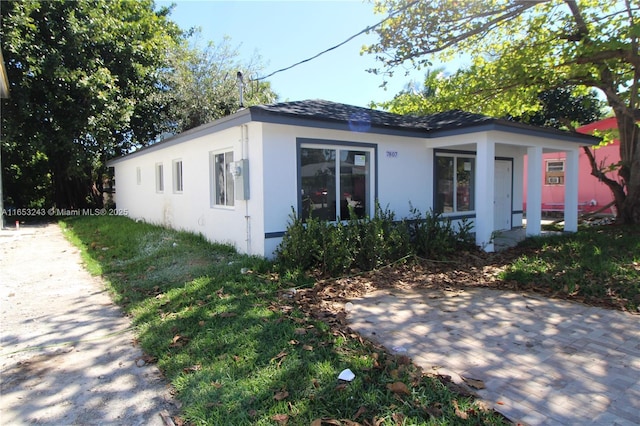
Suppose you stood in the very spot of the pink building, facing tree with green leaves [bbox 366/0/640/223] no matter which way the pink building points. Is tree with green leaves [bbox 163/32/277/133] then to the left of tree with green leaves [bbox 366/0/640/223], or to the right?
right

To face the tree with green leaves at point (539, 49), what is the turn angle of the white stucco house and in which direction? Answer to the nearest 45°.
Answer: approximately 90° to its left

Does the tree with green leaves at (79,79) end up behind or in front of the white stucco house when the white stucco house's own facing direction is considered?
behind

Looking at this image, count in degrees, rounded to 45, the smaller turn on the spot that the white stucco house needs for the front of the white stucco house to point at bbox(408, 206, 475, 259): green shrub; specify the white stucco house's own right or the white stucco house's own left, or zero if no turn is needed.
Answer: approximately 45° to the white stucco house's own left

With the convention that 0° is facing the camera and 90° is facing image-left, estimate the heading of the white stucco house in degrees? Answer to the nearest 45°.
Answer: approximately 315°

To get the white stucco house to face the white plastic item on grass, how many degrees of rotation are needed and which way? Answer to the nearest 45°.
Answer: approximately 45° to its right

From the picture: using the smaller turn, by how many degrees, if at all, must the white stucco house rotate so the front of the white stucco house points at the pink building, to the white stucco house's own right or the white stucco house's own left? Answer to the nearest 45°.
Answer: approximately 90° to the white stucco house's own left

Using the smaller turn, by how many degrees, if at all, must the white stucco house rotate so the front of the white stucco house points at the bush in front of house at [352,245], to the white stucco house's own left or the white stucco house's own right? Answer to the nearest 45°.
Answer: approximately 45° to the white stucco house's own right

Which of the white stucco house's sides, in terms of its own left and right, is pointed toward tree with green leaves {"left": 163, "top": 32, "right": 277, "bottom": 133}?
back
